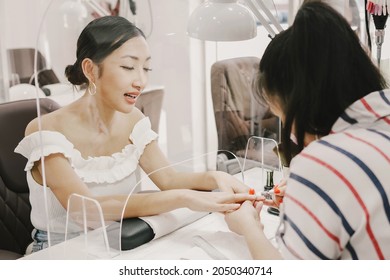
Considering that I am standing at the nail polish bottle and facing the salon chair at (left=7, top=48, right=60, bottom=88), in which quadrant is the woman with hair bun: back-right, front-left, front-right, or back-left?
front-left

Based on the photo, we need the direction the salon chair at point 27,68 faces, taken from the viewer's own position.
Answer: facing the viewer and to the right of the viewer

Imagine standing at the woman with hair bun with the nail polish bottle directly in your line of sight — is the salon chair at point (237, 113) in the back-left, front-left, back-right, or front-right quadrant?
front-left

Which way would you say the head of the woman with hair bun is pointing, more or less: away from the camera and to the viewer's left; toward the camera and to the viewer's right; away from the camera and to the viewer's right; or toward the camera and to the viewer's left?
toward the camera and to the viewer's right

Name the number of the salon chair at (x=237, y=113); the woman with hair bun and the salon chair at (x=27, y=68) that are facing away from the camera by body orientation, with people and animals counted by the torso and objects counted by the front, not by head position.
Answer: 0

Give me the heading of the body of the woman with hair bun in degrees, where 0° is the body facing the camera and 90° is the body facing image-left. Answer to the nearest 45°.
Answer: approximately 315°
